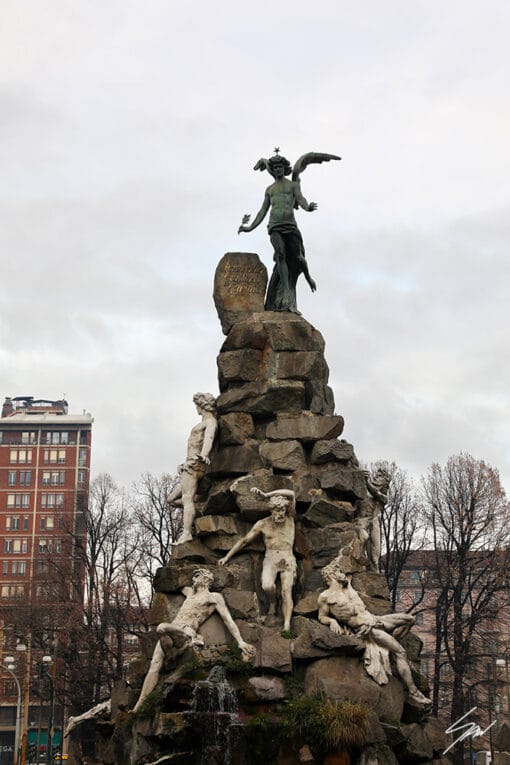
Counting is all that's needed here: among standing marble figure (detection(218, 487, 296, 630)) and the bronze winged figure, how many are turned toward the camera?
2

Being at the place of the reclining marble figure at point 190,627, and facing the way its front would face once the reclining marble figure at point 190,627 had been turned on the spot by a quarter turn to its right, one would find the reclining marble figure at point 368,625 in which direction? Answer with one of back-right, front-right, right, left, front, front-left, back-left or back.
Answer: back-right

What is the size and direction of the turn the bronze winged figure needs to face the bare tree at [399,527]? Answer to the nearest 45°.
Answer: approximately 180°

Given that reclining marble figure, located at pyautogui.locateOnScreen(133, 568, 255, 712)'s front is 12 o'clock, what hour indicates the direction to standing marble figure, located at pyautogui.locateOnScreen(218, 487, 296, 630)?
standing marble figure, located at pyautogui.locateOnScreen(218, 487, 296, 630) is roughly at 7 o'clock from reclining marble figure, located at pyautogui.locateOnScreen(133, 568, 255, 712).

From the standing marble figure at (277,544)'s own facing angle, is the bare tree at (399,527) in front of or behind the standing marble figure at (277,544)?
behind

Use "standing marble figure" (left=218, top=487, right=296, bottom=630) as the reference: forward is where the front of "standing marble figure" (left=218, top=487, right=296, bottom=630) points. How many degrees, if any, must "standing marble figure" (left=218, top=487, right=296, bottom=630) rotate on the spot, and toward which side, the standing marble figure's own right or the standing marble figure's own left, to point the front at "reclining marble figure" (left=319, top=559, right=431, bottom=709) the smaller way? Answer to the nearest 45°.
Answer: approximately 90° to the standing marble figure's own left
